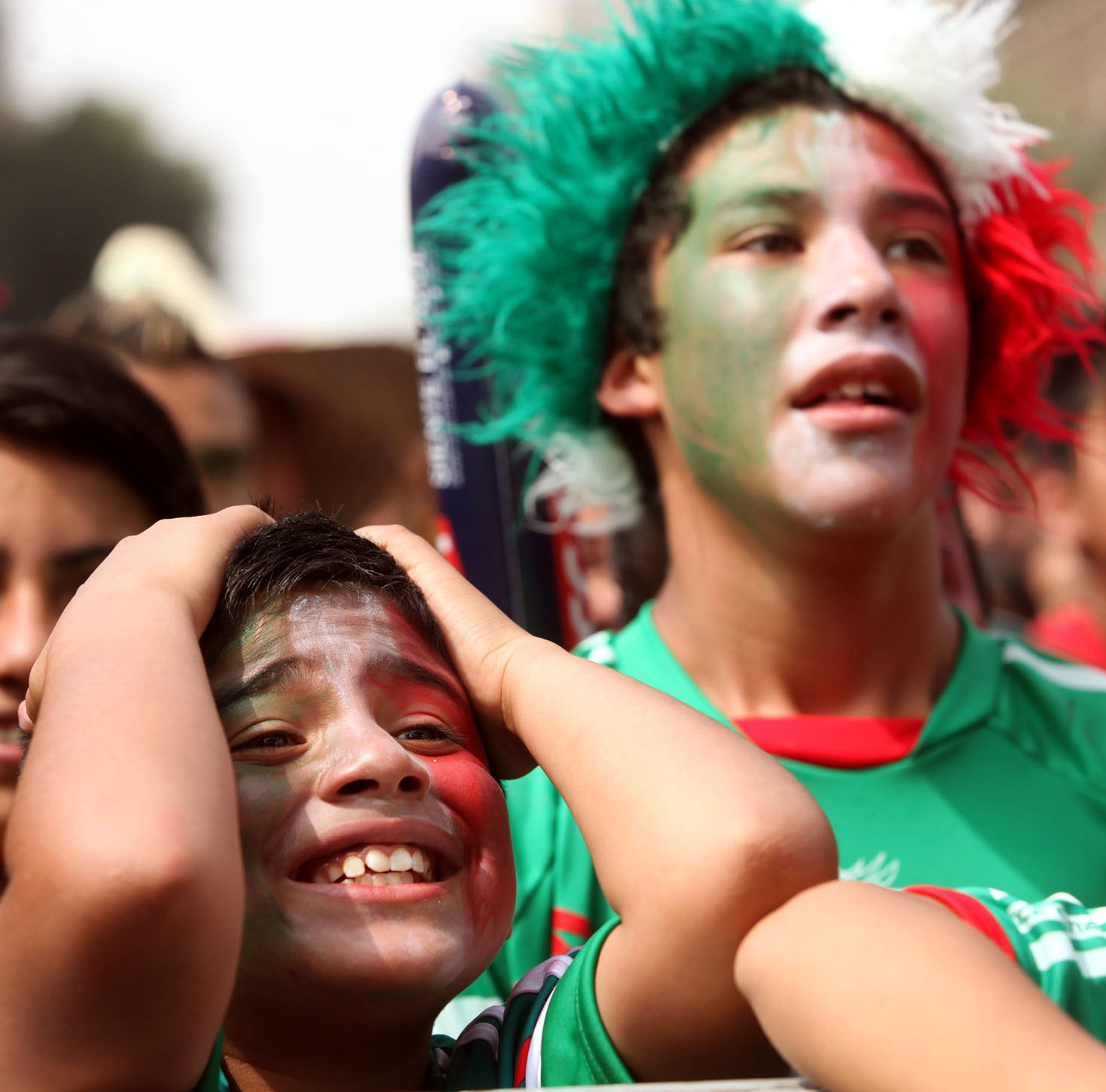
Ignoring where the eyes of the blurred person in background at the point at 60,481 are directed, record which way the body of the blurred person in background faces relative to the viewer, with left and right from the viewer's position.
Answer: facing the viewer

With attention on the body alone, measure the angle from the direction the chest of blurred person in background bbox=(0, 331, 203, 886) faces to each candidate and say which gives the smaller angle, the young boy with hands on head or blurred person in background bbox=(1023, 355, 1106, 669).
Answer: the young boy with hands on head

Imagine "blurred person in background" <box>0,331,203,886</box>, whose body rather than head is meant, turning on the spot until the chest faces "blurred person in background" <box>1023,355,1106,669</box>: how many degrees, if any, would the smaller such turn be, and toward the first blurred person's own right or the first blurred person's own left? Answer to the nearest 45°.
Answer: approximately 135° to the first blurred person's own left

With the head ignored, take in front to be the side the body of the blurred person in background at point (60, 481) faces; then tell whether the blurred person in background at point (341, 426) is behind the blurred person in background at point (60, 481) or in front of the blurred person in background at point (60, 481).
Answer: behind

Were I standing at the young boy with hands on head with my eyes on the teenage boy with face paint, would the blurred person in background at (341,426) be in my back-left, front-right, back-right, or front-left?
front-left

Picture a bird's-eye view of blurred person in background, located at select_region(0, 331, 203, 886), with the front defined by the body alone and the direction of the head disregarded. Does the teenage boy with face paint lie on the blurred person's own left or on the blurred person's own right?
on the blurred person's own left

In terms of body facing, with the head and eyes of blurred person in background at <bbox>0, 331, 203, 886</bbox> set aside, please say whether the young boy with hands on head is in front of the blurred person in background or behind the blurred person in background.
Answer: in front

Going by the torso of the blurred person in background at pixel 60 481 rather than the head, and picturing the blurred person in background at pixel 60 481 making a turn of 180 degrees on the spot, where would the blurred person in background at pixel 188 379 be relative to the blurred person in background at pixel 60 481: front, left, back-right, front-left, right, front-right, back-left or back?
front

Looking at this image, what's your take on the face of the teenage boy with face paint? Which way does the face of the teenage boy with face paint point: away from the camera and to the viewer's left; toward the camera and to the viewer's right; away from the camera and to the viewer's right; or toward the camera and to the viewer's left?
toward the camera and to the viewer's right

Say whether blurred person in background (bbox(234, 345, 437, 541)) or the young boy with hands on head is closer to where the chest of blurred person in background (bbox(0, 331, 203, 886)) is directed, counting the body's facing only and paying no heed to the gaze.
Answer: the young boy with hands on head

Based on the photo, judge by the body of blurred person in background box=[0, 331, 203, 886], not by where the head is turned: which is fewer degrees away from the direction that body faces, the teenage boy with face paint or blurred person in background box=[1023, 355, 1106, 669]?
the teenage boy with face paint
